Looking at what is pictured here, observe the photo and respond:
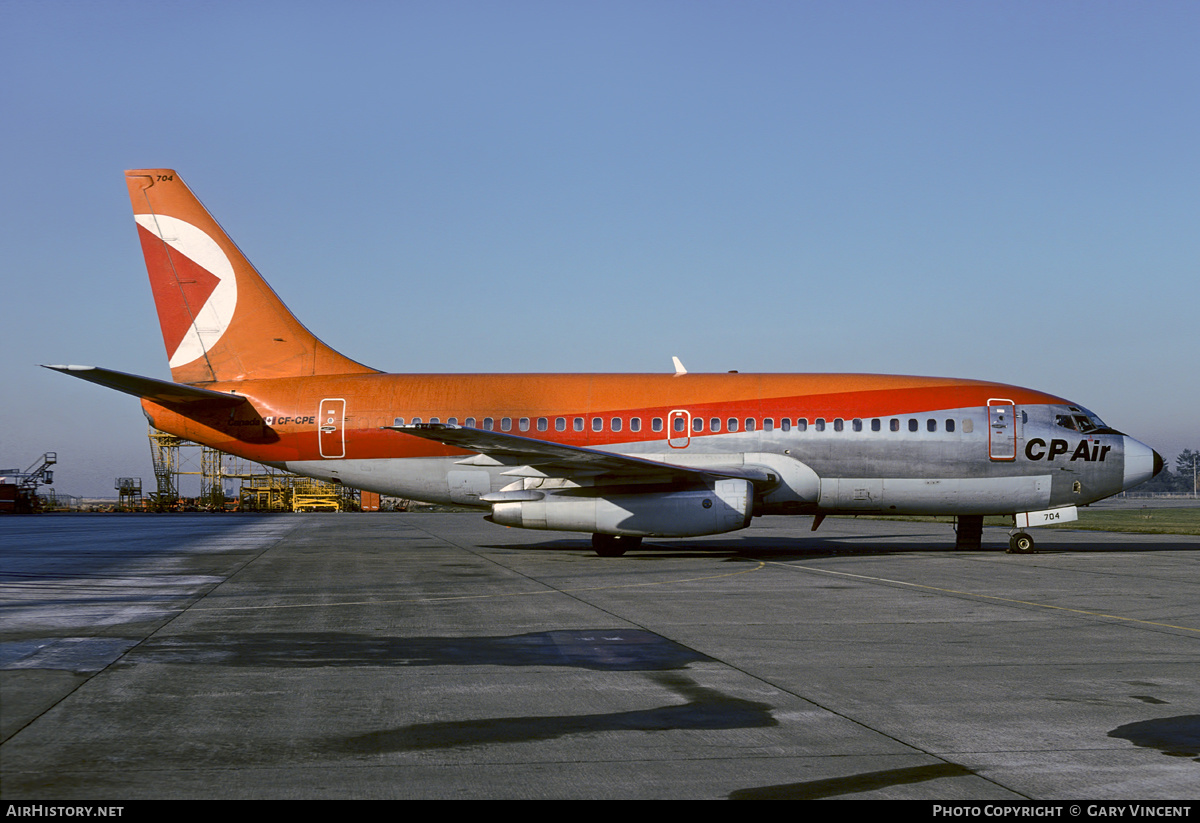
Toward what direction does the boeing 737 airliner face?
to the viewer's right
